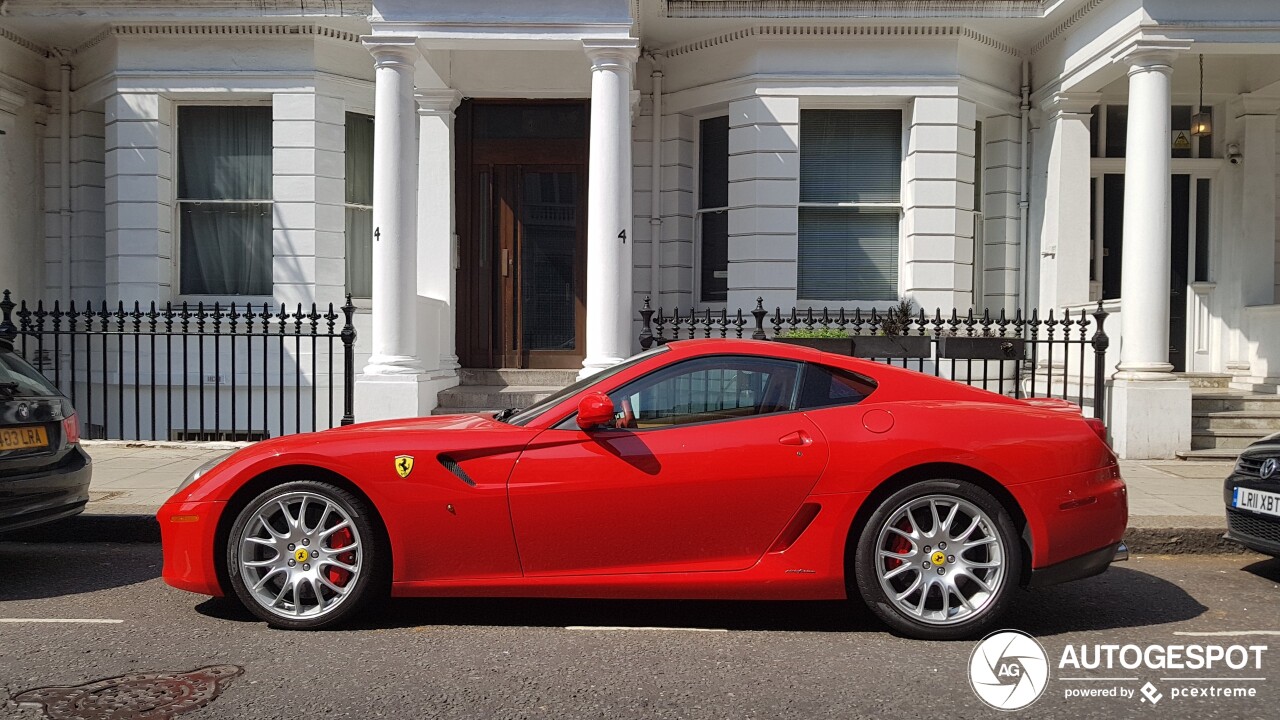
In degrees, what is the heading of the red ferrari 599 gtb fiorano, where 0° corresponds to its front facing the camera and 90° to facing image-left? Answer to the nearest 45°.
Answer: approximately 90°

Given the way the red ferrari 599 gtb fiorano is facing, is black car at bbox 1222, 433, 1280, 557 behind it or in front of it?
behind

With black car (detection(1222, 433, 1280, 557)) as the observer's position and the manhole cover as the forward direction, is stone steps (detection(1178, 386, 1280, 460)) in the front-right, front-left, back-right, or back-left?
back-right

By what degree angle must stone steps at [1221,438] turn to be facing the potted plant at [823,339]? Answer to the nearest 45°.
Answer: approximately 45° to its right

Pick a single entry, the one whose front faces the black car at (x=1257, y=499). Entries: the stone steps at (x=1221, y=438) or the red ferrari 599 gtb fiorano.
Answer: the stone steps

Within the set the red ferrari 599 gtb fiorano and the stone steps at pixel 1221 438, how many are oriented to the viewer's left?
1

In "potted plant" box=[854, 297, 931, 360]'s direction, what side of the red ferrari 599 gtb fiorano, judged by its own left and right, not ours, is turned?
right
